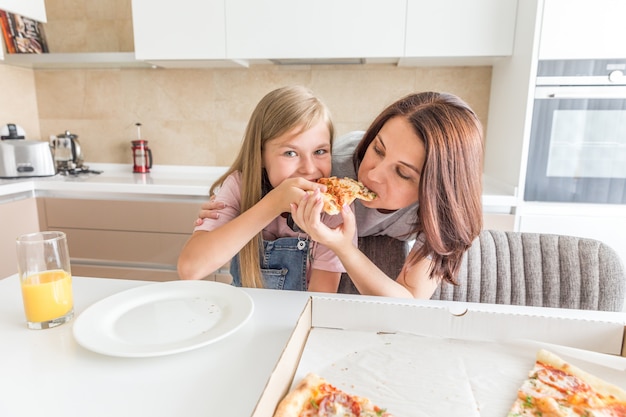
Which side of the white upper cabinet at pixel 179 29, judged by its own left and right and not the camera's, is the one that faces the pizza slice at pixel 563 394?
front

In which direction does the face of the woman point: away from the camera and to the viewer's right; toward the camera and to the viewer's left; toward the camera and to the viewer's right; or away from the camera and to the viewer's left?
toward the camera and to the viewer's left

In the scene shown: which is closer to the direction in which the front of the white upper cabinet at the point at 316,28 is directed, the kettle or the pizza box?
the pizza box

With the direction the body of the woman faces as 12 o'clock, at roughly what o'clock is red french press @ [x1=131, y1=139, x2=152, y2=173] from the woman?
The red french press is roughly at 3 o'clock from the woman.

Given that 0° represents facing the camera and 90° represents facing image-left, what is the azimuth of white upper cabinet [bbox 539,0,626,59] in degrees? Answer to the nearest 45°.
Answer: approximately 0°

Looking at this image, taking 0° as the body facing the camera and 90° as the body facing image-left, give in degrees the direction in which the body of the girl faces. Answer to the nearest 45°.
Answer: approximately 315°

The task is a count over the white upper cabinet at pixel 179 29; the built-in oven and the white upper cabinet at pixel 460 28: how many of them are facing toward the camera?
3

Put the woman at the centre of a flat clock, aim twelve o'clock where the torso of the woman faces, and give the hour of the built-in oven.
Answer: The built-in oven is roughly at 6 o'clock from the woman.

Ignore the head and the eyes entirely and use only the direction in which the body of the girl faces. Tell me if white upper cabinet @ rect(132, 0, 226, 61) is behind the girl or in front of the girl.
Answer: behind

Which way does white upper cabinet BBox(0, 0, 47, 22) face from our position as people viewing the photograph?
facing the viewer and to the right of the viewer

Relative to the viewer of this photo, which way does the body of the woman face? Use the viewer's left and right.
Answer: facing the viewer and to the left of the viewer

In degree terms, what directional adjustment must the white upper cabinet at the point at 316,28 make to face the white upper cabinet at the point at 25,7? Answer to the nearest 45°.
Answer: approximately 45° to its right
